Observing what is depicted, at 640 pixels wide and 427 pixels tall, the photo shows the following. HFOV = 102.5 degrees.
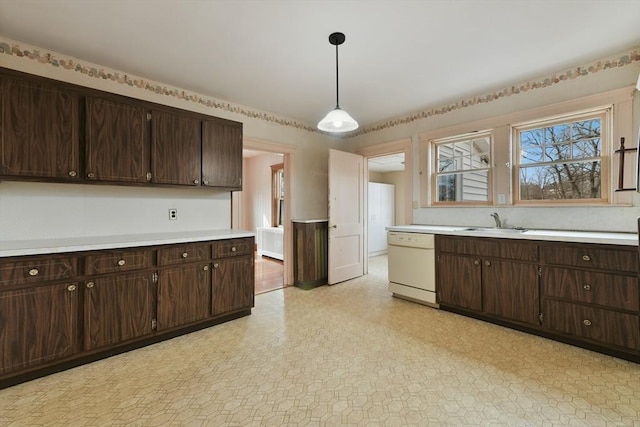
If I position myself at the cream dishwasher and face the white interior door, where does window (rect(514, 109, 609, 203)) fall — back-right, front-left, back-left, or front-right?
back-right

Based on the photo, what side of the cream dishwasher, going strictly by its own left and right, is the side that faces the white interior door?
right

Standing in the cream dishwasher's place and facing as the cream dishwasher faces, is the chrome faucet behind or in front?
behind

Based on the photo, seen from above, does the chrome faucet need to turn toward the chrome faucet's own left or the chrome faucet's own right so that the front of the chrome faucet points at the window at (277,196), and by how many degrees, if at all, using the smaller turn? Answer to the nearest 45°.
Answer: approximately 45° to the chrome faucet's own right

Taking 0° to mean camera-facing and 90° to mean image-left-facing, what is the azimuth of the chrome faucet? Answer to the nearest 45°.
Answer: approximately 45°

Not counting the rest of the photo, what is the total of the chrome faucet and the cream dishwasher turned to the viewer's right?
0

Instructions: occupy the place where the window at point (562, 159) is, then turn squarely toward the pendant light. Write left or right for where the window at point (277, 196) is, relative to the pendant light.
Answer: right

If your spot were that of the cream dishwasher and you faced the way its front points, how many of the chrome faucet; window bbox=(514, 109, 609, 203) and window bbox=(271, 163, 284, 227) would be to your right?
1
